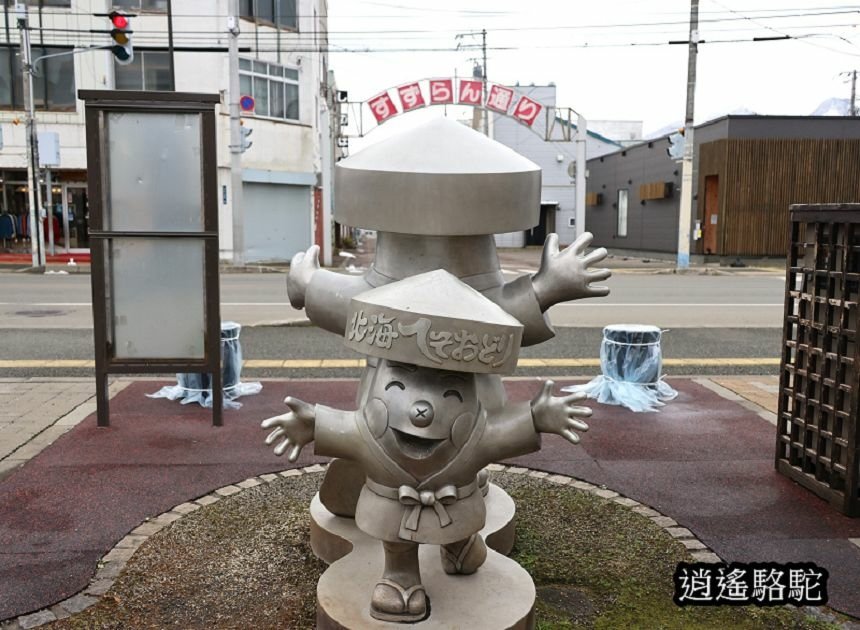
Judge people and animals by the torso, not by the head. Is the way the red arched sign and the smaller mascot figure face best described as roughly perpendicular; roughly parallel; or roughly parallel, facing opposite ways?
roughly parallel

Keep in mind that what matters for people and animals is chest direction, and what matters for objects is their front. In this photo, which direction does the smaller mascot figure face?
toward the camera

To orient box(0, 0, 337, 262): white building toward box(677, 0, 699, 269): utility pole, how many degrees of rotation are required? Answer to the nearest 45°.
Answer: approximately 45° to its left

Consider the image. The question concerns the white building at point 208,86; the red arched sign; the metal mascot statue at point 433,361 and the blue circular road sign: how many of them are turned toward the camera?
4

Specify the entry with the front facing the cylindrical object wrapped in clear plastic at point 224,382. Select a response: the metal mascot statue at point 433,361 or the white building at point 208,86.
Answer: the white building

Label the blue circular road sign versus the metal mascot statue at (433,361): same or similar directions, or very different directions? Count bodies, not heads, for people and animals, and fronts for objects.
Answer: same or similar directions

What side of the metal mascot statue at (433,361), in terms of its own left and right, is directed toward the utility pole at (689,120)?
back

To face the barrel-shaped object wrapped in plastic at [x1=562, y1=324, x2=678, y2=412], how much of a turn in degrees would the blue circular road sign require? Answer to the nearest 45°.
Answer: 0° — it already faces it

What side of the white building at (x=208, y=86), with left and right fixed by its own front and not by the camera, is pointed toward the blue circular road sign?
front

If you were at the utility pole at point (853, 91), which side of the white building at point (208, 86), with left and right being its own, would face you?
left

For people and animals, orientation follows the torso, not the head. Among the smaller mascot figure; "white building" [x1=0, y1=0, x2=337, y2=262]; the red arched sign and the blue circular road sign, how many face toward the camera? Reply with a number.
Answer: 4

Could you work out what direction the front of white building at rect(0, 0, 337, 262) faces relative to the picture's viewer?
facing the viewer

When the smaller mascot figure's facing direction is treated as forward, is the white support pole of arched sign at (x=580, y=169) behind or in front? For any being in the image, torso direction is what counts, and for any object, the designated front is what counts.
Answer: behind

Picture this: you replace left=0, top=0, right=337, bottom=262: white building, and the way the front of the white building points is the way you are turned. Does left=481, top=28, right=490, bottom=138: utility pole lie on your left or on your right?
on your left

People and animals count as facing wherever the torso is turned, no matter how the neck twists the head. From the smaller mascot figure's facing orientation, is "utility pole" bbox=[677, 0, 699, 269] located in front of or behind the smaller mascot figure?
behind

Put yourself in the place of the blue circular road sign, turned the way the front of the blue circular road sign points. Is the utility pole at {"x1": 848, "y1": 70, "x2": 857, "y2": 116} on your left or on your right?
on your left

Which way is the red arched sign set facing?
toward the camera

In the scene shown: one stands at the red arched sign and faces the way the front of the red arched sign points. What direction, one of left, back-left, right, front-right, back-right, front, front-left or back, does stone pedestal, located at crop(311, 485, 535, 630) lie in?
front
